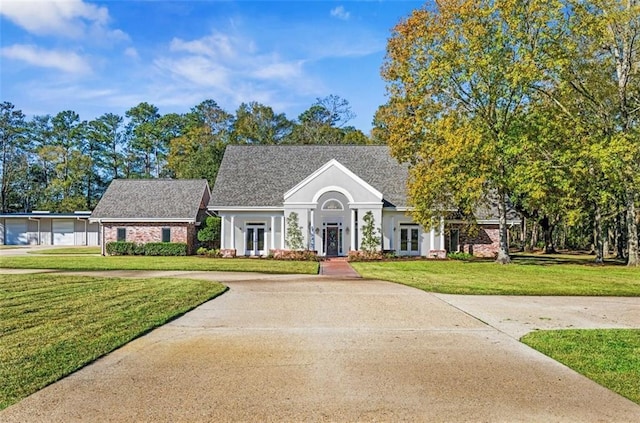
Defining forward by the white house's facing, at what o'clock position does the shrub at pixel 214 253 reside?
The shrub is roughly at 3 o'clock from the white house.

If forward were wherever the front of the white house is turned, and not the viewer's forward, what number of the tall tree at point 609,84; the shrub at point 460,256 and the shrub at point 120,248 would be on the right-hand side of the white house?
1

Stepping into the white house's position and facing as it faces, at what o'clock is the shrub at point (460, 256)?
The shrub is roughly at 9 o'clock from the white house.

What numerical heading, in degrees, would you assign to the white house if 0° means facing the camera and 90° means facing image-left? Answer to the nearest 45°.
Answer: approximately 0°

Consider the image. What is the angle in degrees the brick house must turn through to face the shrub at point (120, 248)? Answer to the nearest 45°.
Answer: approximately 45° to its right

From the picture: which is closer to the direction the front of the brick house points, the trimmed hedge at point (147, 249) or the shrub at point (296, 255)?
the trimmed hedge

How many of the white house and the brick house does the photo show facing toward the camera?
2

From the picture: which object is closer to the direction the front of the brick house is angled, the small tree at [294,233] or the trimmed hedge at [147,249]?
the trimmed hedge

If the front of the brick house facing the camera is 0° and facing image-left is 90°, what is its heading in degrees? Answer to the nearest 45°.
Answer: approximately 0°

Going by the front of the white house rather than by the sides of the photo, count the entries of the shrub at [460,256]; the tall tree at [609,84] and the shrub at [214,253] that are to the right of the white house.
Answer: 1

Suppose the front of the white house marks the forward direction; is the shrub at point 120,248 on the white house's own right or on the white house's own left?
on the white house's own right
